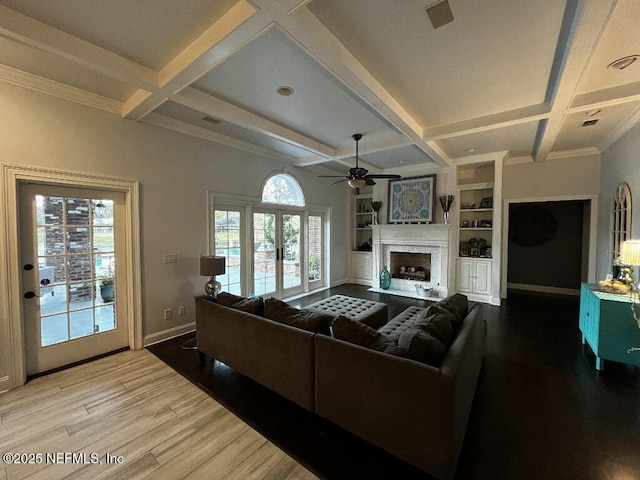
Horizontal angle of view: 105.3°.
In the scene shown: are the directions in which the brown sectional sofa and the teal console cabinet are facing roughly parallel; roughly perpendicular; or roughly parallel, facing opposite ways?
roughly perpendicular

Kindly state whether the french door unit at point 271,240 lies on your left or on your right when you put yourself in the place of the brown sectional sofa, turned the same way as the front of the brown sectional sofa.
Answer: on your left

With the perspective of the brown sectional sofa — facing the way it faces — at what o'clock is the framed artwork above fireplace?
The framed artwork above fireplace is roughly at 11 o'clock from the brown sectional sofa.

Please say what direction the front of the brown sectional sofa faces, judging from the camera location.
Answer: facing away from the viewer and to the right of the viewer

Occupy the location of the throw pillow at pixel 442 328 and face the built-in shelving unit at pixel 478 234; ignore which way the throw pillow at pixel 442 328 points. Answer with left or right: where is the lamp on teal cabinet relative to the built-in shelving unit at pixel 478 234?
right

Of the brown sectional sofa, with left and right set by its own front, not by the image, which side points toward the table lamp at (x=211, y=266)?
left

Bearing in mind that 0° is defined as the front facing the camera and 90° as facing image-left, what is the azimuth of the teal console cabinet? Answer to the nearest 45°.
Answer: approximately 90°

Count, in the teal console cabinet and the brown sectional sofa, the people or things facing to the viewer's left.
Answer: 1

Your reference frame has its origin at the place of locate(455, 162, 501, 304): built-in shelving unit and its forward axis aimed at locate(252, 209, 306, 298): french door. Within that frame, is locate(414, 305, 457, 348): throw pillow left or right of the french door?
left
